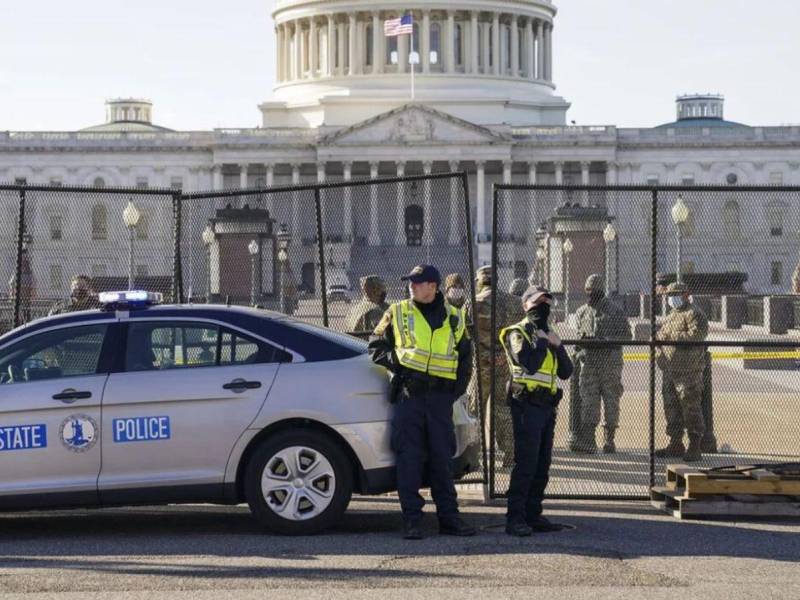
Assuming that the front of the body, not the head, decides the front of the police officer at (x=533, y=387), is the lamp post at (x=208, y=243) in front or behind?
behind

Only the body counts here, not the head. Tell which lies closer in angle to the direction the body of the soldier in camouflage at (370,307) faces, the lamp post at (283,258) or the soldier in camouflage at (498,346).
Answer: the soldier in camouflage

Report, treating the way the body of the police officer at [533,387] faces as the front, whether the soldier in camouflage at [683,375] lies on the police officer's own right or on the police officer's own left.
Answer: on the police officer's own left

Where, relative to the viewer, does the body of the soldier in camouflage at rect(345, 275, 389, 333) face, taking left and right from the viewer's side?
facing the viewer and to the right of the viewer

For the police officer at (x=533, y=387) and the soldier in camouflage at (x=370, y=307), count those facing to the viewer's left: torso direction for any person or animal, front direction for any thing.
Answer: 0

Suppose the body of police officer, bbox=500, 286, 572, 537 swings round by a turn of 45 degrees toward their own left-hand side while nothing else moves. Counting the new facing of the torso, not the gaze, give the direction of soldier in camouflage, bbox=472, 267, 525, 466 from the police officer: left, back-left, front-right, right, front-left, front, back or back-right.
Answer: left

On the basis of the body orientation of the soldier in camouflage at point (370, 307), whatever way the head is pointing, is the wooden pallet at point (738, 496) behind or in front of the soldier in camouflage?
in front
